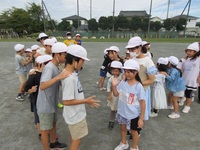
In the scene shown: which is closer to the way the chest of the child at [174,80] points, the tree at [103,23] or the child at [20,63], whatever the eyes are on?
the child

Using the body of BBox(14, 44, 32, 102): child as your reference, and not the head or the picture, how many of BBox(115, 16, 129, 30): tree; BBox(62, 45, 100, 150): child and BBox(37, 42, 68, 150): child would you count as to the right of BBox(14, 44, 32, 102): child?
2

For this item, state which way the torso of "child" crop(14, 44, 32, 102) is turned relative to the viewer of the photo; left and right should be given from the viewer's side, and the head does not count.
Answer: facing to the right of the viewer

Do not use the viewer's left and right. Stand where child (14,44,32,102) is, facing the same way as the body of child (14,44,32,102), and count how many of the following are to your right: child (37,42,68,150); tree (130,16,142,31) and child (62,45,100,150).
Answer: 2

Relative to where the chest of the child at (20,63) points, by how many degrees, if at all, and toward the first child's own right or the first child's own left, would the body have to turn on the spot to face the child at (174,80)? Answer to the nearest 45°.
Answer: approximately 45° to the first child's own right

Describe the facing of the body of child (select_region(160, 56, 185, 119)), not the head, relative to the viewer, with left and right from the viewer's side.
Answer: facing to the left of the viewer

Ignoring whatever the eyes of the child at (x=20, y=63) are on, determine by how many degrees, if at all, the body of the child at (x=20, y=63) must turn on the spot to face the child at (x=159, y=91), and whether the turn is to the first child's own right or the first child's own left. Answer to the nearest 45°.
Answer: approximately 45° to the first child's own right

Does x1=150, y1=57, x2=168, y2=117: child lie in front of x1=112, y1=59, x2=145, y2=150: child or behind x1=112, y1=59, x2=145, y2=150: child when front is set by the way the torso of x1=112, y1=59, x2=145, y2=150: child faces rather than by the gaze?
behind

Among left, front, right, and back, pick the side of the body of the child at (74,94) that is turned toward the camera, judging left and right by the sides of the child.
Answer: right

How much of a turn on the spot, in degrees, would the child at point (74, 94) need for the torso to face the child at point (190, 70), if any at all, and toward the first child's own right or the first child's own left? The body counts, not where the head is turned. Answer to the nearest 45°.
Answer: approximately 45° to the first child's own left

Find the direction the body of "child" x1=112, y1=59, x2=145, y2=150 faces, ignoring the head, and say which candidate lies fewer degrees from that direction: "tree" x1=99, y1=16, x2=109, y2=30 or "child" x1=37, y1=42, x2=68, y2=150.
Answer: the child

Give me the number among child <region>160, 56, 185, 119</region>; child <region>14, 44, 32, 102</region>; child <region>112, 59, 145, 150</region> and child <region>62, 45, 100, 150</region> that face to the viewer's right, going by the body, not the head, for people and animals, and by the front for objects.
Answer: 2
